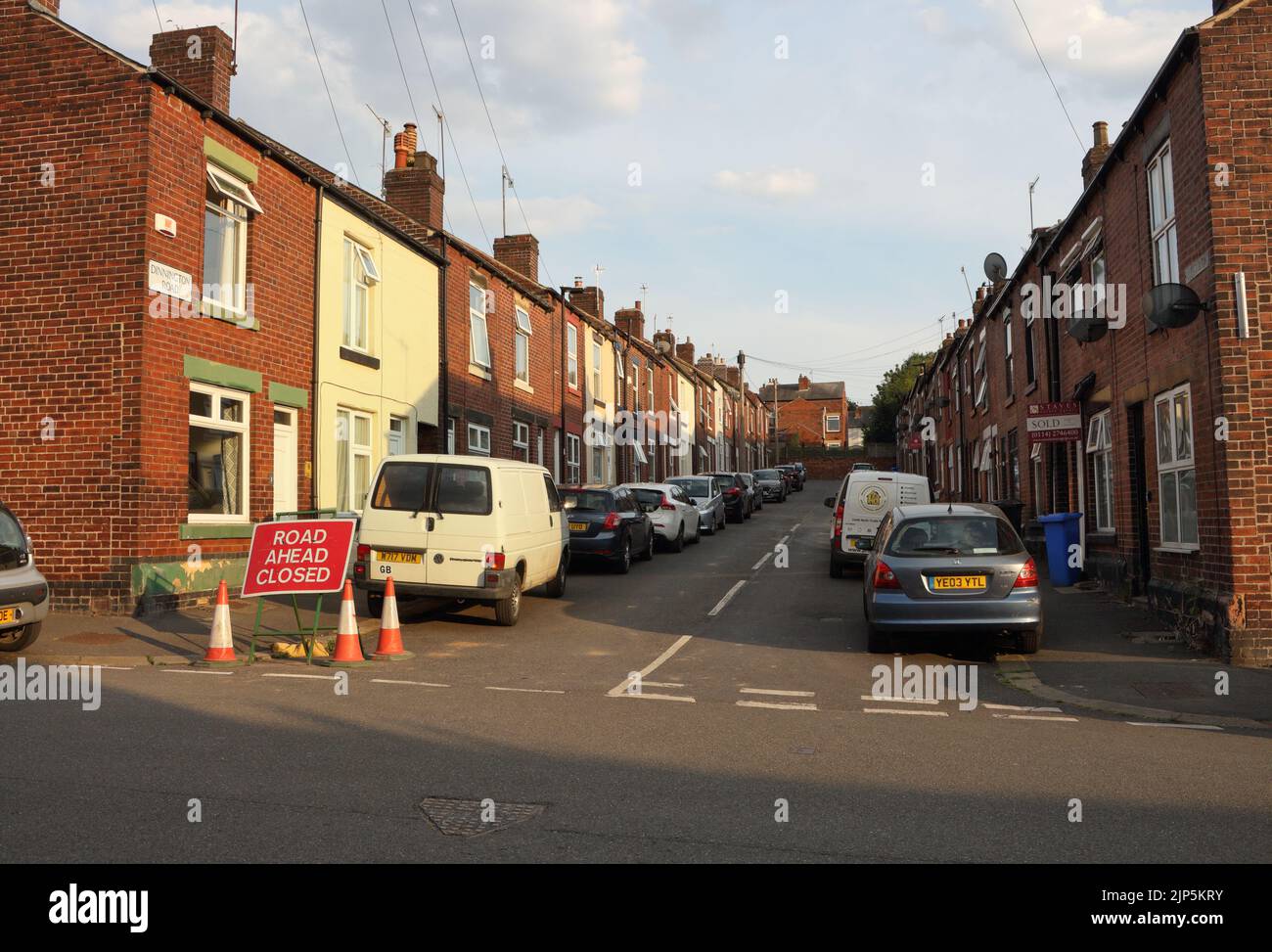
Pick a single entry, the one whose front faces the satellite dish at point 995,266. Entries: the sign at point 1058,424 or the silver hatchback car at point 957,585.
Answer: the silver hatchback car

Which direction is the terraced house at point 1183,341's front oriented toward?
to the viewer's left

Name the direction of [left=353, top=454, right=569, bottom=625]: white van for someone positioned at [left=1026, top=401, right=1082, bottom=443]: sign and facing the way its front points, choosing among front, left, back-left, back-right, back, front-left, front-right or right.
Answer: front-right

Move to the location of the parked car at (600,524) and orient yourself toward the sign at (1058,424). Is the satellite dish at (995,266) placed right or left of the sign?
left

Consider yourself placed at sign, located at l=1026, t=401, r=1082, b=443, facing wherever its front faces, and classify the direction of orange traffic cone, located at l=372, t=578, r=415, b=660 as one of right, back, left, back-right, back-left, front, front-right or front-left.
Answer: front-right

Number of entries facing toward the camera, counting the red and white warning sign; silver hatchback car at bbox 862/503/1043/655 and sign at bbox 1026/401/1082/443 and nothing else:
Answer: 2

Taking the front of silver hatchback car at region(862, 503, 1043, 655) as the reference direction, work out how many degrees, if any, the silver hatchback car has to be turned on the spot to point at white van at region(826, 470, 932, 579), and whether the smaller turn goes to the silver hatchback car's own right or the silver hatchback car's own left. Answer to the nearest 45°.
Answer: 0° — it already faces it

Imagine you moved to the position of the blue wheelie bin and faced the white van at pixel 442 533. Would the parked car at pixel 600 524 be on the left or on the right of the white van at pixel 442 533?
right

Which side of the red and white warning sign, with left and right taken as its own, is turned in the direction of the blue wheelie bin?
left

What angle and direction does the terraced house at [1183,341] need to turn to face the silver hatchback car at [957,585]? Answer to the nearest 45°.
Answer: approximately 45° to its left

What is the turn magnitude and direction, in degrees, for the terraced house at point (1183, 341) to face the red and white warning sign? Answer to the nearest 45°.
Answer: approximately 45° to its left

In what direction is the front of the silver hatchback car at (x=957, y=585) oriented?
away from the camera

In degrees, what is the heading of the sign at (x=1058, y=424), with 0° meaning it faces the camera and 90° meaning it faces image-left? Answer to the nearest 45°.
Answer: approximately 0°

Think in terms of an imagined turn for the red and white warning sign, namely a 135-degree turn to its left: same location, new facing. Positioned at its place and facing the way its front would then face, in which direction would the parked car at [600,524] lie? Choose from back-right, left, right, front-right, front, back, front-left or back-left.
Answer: front
